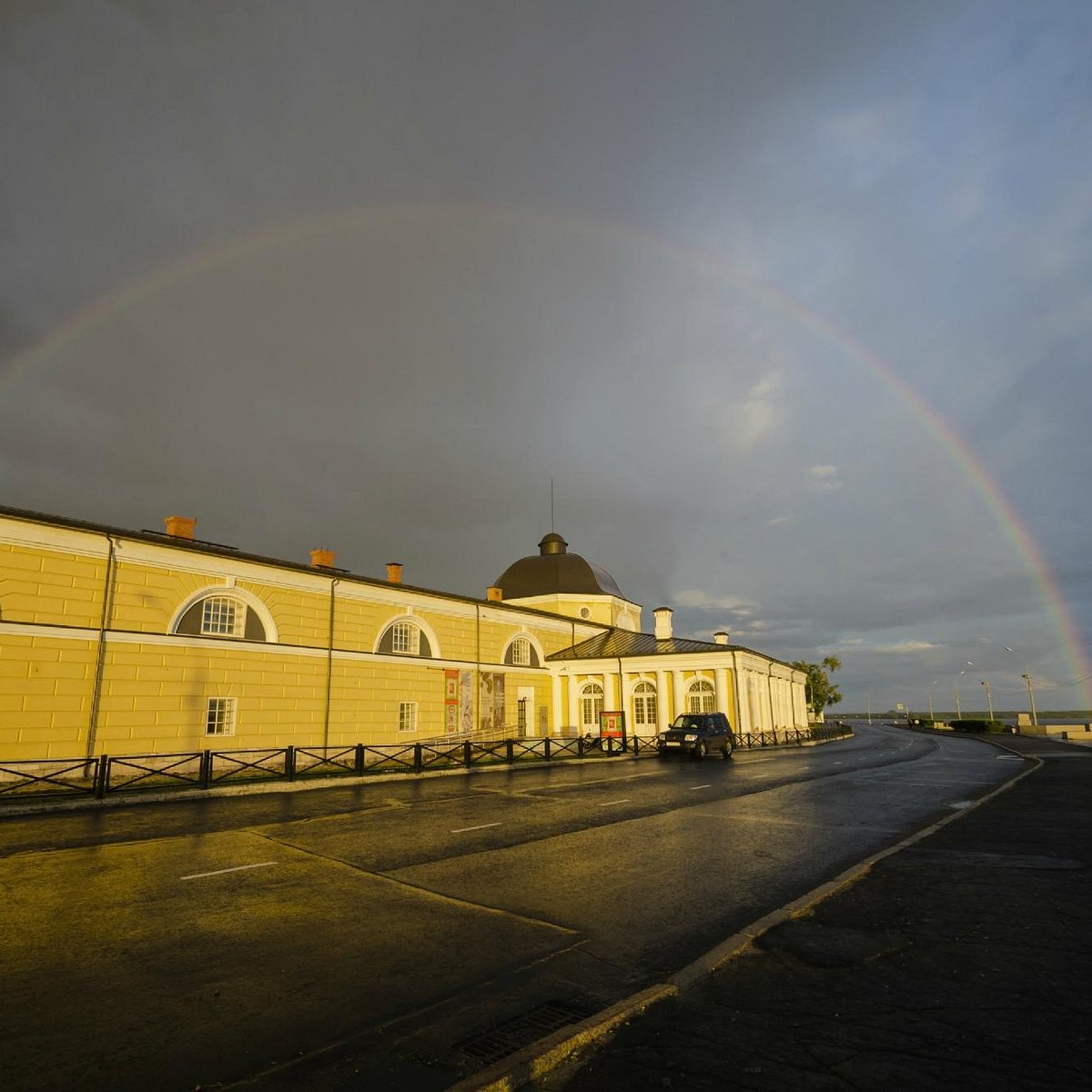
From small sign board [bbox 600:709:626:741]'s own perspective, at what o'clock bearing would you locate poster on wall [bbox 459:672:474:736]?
The poster on wall is roughly at 2 o'clock from the small sign board.

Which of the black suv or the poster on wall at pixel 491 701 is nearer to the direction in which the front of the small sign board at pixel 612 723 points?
the black suv

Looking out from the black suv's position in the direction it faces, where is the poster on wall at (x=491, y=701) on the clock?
The poster on wall is roughly at 2 o'clock from the black suv.

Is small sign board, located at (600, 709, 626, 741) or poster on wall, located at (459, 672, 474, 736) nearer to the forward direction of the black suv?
the poster on wall

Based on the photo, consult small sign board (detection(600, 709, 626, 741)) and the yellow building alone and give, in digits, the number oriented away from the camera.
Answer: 0

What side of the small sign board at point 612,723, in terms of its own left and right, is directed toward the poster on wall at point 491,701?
right

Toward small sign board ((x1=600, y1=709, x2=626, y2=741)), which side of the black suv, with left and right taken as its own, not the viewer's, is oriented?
right

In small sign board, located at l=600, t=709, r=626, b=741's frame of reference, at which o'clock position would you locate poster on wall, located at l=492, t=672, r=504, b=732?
The poster on wall is roughly at 3 o'clock from the small sign board.

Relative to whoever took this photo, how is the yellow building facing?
facing the viewer and to the right of the viewer

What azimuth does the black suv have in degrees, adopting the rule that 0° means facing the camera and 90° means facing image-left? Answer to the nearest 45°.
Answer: approximately 45°

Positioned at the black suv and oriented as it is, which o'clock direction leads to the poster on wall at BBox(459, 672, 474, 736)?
The poster on wall is roughly at 2 o'clock from the black suv.
